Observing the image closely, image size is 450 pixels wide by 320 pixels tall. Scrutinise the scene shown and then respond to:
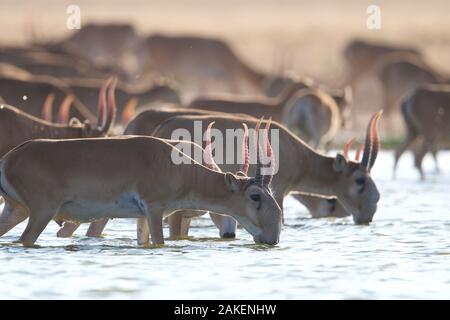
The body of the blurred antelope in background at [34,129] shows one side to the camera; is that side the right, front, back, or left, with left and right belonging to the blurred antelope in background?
right

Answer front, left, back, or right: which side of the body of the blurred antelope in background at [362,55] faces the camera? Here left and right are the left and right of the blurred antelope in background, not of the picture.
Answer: right

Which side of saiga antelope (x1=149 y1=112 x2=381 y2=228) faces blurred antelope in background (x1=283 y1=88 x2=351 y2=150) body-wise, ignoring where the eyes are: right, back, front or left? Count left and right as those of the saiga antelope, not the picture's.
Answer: left

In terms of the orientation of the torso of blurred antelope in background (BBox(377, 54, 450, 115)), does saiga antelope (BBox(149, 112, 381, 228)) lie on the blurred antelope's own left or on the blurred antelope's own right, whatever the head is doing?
on the blurred antelope's own right

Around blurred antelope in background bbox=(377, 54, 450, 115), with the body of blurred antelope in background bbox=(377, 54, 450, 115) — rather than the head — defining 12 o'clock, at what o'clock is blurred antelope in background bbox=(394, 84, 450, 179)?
blurred antelope in background bbox=(394, 84, 450, 179) is roughly at 3 o'clock from blurred antelope in background bbox=(377, 54, 450, 115).

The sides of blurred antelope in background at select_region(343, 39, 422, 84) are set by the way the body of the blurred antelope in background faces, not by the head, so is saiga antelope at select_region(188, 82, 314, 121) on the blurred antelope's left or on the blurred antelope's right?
on the blurred antelope's right

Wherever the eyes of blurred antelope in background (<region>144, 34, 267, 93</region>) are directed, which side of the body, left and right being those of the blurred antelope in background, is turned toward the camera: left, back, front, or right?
right

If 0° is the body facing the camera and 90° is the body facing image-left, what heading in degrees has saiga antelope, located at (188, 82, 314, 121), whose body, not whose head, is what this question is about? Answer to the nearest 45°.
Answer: approximately 270°

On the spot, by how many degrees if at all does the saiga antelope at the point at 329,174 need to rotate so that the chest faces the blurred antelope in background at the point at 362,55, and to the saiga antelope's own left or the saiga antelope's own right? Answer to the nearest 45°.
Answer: approximately 90° to the saiga antelope's own left

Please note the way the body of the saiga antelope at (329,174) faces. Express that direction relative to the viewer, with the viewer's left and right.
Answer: facing to the right of the viewer

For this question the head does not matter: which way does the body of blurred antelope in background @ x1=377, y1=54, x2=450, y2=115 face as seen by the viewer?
to the viewer's right

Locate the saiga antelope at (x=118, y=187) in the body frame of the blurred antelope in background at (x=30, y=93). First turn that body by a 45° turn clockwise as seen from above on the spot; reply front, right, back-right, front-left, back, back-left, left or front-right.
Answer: front-right
